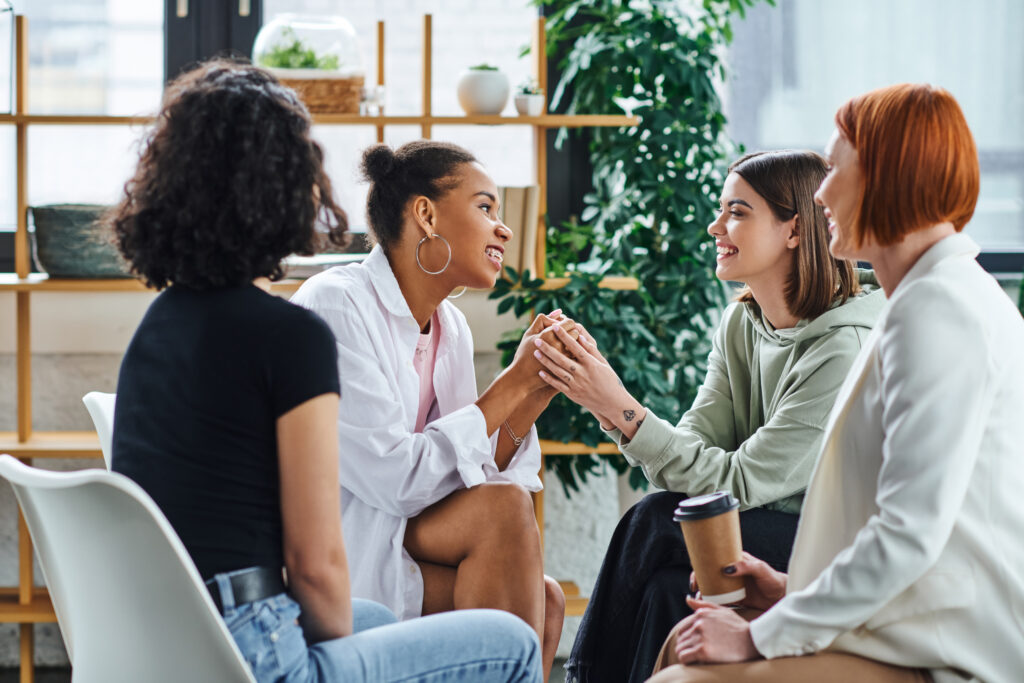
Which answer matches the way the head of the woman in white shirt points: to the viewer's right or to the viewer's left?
to the viewer's right

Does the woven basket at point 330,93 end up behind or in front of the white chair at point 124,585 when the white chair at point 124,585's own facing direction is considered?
in front

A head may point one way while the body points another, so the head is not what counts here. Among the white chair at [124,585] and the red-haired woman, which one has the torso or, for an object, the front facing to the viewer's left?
the red-haired woman

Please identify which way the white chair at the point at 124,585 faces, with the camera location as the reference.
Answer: facing away from the viewer and to the right of the viewer

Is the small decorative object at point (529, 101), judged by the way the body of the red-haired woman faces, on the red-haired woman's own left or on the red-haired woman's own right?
on the red-haired woman's own right

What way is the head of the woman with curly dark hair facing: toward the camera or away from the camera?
away from the camera

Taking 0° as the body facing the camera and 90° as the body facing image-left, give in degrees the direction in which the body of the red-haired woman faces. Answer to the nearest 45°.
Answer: approximately 90°

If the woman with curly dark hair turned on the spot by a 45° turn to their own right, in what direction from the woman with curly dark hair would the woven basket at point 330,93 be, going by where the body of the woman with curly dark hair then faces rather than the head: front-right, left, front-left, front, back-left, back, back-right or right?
left

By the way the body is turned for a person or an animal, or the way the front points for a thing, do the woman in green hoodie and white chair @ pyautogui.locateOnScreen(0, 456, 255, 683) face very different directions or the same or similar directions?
very different directions
